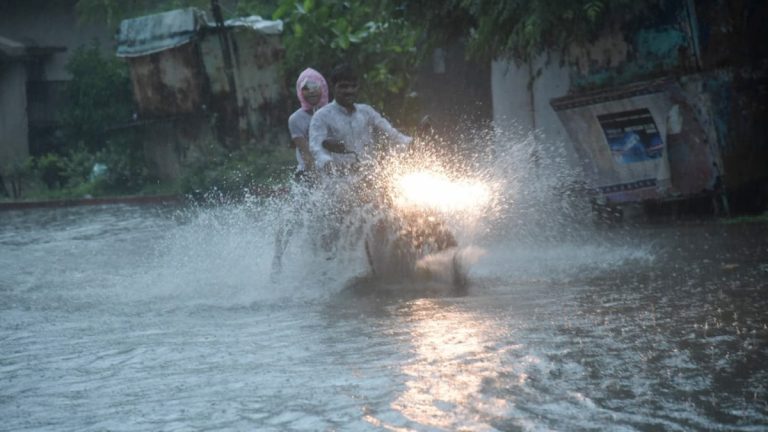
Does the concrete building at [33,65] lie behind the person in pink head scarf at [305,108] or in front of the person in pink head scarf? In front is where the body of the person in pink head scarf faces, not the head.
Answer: behind

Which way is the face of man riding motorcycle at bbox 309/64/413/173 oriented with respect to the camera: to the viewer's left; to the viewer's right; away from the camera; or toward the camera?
toward the camera

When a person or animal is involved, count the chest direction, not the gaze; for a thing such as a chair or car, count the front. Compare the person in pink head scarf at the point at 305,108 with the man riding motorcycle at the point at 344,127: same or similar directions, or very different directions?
same or similar directions

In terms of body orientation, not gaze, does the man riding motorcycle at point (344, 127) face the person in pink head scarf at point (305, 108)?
no

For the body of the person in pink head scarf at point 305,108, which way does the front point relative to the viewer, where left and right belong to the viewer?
facing the viewer and to the right of the viewer

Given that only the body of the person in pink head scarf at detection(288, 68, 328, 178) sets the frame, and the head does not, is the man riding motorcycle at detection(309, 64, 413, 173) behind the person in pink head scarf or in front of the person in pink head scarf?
in front

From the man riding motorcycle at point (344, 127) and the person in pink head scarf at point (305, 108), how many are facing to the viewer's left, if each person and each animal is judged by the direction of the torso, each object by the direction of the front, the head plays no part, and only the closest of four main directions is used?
0
